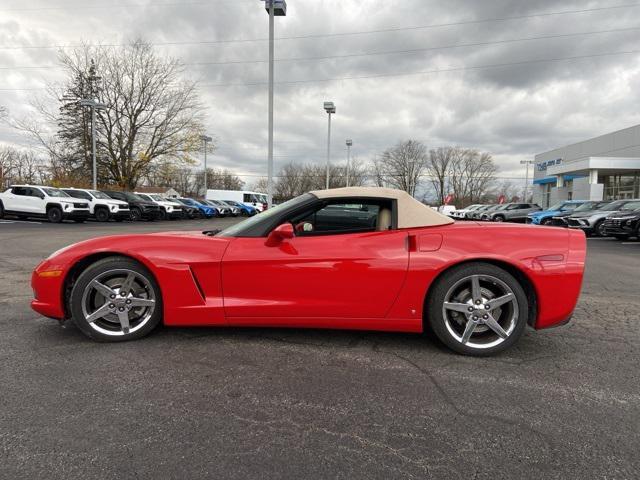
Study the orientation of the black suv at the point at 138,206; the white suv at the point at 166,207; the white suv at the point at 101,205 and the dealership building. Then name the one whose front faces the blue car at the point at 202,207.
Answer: the dealership building

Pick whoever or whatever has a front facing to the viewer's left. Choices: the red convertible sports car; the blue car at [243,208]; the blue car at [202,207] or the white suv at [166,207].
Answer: the red convertible sports car

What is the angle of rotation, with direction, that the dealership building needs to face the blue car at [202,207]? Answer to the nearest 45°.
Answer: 0° — it already faces it

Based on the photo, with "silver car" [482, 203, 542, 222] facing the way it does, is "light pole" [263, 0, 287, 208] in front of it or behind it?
in front

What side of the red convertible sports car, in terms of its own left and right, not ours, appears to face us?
left

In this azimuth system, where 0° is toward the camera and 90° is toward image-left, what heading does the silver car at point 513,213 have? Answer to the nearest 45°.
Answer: approximately 45°

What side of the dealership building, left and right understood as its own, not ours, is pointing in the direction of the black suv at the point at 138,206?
front

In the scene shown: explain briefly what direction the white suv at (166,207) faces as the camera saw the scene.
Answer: facing the viewer and to the right of the viewer

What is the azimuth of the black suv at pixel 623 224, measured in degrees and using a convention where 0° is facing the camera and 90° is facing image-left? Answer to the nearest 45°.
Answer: approximately 45°

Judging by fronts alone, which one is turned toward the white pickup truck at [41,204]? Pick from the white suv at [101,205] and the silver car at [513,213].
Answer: the silver car

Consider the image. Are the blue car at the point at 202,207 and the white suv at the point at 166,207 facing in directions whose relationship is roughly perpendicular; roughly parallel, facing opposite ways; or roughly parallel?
roughly parallel

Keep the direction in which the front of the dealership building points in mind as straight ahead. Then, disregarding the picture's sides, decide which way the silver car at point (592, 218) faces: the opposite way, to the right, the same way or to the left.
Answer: the same way

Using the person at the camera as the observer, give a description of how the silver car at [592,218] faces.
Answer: facing the viewer and to the left of the viewer

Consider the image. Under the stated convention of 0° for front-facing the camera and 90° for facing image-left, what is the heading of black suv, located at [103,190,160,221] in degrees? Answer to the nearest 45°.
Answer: approximately 315°

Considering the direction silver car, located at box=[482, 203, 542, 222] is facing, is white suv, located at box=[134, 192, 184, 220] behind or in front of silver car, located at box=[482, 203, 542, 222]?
in front

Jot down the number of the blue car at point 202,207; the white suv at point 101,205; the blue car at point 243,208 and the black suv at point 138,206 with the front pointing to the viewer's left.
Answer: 0
